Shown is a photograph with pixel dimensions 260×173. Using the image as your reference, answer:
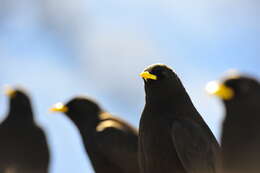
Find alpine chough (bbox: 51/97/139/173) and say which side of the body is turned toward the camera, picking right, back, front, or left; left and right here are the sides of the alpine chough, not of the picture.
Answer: left

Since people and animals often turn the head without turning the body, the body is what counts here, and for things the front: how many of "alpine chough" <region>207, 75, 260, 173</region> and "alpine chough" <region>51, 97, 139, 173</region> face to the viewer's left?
2

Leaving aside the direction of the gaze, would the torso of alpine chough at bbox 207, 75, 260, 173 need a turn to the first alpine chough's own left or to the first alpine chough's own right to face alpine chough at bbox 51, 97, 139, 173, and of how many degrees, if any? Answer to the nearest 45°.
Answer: approximately 45° to the first alpine chough's own right

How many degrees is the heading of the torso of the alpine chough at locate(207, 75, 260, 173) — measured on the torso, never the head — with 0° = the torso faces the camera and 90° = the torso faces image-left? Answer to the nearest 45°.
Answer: approximately 90°

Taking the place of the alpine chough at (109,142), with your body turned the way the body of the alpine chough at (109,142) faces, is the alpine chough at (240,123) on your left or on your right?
on your left

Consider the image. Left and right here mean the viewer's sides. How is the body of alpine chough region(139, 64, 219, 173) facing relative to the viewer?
facing the viewer and to the left of the viewer

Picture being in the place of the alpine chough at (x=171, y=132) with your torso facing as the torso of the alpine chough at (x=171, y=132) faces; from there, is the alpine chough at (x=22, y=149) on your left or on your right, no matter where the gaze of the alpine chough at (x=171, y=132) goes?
on your right

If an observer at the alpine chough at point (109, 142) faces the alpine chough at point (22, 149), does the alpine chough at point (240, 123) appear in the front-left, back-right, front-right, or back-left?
back-left
